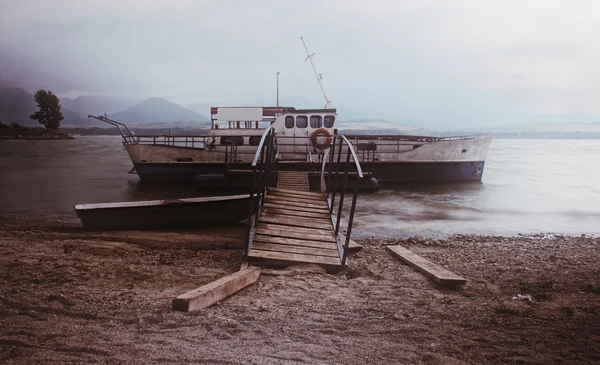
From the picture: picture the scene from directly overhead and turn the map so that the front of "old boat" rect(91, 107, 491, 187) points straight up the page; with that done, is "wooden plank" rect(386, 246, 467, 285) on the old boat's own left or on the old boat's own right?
on the old boat's own right

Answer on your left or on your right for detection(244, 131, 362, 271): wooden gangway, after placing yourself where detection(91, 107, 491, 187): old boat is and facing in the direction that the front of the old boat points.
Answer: on your right

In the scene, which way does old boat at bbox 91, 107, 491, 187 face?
to the viewer's right
